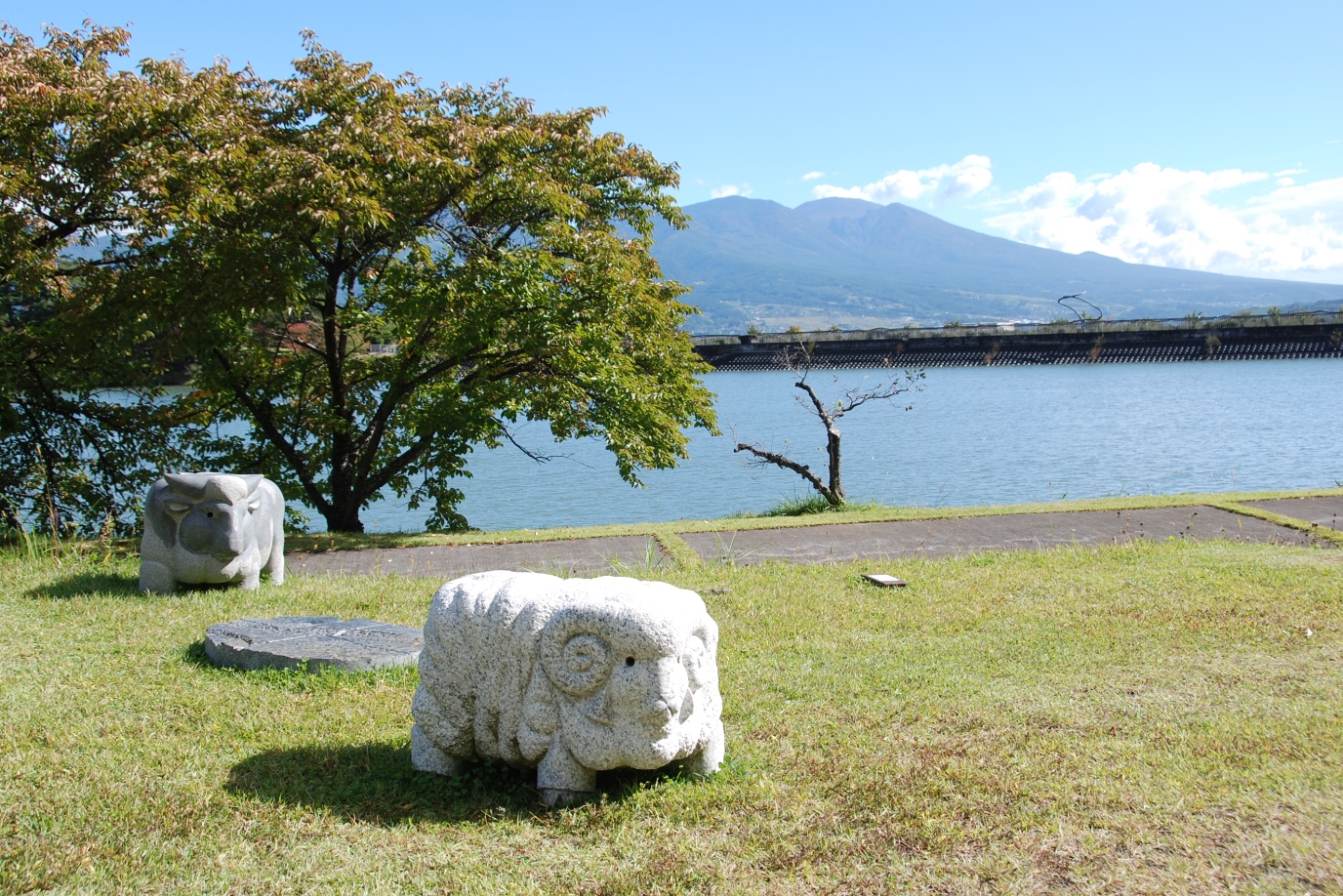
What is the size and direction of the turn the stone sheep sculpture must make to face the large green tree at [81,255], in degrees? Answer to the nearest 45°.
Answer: approximately 180°

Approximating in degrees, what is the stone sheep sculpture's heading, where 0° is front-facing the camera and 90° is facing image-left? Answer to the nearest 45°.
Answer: approximately 315°

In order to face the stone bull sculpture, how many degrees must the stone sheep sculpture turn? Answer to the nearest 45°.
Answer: approximately 180°

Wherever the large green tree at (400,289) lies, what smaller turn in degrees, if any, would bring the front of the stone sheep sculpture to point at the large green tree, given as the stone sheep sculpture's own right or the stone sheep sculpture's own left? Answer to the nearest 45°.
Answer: approximately 135° to the stone sheep sculpture's own left

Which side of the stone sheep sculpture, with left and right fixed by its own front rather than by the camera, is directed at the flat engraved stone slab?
back
